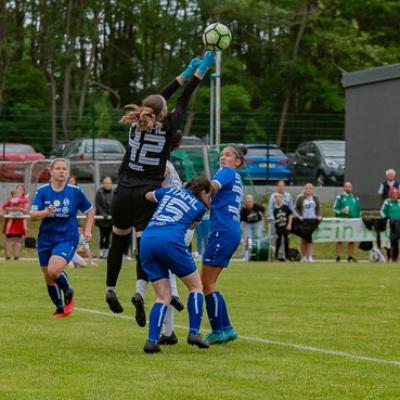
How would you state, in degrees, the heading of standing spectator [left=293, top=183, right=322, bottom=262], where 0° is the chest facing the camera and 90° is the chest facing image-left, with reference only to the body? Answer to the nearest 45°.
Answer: approximately 0°

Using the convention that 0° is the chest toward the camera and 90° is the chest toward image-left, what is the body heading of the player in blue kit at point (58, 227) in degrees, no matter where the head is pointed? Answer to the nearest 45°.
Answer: approximately 0°

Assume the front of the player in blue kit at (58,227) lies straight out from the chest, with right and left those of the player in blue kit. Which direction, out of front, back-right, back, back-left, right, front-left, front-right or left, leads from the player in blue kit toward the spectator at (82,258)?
back

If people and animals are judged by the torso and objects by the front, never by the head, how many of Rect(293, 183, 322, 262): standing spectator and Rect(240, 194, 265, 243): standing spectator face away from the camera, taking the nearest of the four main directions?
0

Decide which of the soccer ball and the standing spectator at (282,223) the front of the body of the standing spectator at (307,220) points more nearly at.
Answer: the soccer ball
